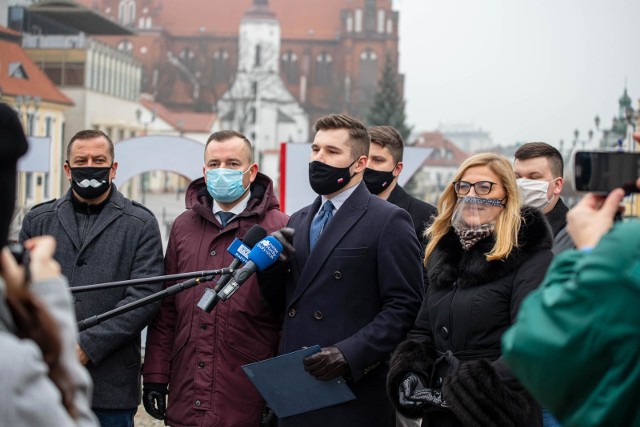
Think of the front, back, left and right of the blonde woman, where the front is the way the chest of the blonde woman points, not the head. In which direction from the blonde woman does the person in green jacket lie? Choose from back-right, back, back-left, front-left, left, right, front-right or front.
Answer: front-left

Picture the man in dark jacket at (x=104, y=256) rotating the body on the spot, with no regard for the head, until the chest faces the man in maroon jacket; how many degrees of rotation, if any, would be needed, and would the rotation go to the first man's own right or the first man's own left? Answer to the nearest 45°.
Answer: approximately 90° to the first man's own left

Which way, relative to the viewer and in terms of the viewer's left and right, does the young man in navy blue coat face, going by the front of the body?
facing the viewer and to the left of the viewer

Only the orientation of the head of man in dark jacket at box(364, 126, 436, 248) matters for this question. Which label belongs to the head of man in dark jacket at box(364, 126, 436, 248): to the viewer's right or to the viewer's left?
to the viewer's left

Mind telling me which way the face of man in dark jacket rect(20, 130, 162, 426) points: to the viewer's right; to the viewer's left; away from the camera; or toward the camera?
toward the camera

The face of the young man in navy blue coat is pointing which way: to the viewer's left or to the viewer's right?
to the viewer's left

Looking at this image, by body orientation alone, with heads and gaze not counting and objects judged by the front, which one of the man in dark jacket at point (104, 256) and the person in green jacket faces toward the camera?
the man in dark jacket

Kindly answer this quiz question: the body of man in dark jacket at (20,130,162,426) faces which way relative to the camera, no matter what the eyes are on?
toward the camera

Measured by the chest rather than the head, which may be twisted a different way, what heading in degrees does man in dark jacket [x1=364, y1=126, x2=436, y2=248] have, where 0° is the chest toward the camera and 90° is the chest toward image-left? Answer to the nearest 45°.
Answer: approximately 45°

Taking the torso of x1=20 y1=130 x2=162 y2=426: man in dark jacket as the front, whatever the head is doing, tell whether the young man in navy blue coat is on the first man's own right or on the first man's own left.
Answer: on the first man's own left

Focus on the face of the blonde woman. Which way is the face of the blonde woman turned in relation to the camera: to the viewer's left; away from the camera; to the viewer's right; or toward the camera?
toward the camera

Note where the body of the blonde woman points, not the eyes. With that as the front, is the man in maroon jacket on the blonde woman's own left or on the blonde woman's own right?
on the blonde woman's own right

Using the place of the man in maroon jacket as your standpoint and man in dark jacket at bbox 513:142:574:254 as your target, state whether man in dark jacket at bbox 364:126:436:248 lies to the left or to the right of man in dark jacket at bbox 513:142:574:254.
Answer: left

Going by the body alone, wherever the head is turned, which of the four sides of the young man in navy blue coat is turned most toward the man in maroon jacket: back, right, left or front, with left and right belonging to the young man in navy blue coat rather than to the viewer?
right

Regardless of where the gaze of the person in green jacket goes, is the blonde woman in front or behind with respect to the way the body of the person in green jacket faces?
in front

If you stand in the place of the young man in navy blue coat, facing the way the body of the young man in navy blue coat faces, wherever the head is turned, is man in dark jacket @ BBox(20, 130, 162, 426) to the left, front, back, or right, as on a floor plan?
right

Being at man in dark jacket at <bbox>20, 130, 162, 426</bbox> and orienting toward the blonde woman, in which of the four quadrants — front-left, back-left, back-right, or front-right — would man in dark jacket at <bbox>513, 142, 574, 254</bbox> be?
front-left
